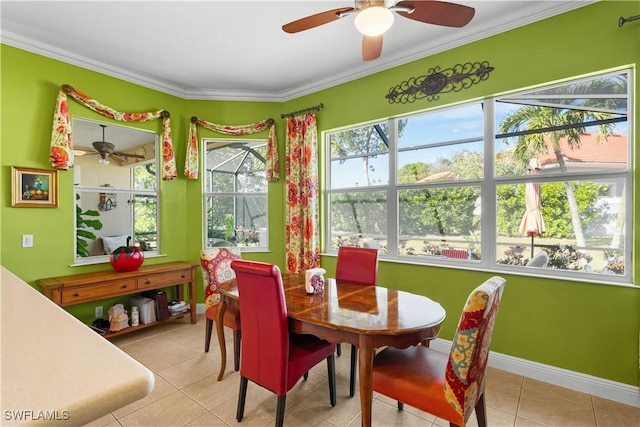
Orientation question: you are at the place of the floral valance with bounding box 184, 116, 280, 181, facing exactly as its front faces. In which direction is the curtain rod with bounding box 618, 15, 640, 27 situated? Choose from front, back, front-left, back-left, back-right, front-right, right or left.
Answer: front-left

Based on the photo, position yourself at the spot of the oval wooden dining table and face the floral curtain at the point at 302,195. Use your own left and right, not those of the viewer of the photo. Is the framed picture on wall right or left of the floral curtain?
left

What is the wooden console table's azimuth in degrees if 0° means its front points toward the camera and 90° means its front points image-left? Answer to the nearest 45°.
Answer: approximately 315°

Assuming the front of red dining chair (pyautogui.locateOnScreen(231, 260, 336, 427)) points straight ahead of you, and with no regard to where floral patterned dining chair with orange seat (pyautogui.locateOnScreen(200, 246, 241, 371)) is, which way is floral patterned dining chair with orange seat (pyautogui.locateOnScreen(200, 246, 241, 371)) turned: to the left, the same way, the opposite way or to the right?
to the right

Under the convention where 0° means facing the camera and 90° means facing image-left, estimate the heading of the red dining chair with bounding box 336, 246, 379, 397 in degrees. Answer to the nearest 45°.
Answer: approximately 45°

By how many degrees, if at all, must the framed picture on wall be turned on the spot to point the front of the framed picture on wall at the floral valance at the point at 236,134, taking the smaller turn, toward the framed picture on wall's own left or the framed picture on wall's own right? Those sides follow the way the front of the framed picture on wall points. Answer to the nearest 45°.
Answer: approximately 45° to the framed picture on wall's own left

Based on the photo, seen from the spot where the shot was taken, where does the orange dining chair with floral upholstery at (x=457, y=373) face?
facing away from the viewer and to the left of the viewer

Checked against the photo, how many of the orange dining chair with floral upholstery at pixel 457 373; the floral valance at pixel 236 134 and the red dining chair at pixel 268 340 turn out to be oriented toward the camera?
1

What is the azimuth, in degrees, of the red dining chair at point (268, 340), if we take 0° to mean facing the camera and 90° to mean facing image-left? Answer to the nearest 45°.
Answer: approximately 225°

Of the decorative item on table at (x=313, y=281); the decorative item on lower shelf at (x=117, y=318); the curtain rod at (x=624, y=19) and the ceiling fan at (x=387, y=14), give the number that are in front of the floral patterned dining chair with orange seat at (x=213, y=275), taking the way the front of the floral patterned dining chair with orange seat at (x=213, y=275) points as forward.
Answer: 3
